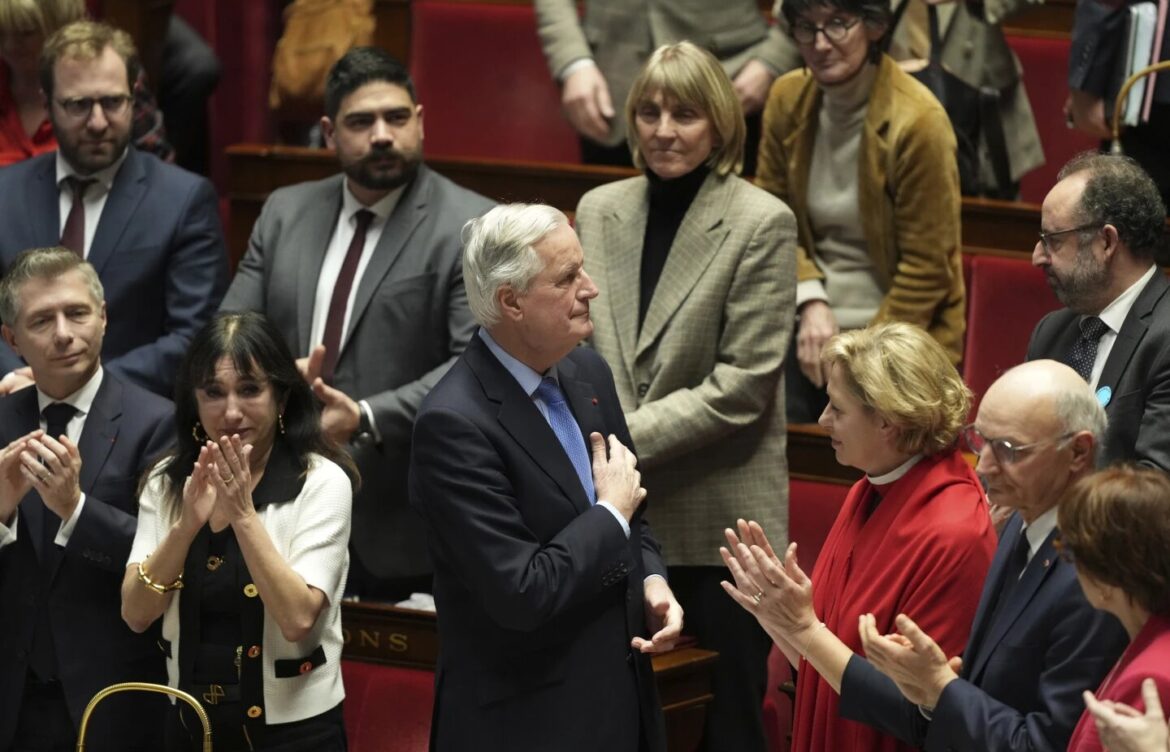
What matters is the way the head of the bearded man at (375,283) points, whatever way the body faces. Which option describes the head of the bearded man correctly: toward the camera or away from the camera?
toward the camera

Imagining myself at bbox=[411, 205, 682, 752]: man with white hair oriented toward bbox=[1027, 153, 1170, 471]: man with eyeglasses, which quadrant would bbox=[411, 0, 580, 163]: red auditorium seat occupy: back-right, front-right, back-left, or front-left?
front-left

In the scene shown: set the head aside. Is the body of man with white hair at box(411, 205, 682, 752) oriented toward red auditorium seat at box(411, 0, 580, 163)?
no

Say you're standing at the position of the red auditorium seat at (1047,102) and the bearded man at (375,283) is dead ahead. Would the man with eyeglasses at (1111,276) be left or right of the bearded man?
left

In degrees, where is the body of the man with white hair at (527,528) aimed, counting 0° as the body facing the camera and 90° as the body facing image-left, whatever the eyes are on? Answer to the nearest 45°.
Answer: approximately 315°

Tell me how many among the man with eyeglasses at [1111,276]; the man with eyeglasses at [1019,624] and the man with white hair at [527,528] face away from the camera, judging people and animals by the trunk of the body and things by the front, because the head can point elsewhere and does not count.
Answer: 0

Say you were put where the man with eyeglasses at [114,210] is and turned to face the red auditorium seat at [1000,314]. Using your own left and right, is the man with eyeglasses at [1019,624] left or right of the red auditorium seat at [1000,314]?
right

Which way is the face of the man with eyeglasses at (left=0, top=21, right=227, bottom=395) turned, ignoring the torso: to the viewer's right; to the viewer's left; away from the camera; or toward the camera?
toward the camera

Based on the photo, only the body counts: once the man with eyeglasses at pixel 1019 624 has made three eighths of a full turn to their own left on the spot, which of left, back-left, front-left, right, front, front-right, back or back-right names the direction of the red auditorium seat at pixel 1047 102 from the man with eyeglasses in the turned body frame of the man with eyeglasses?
left

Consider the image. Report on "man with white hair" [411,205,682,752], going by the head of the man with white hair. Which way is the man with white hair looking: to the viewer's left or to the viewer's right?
to the viewer's right

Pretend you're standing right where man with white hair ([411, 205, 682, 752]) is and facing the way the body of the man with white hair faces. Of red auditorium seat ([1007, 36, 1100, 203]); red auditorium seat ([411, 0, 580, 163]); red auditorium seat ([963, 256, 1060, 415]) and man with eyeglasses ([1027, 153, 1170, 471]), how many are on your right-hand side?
0

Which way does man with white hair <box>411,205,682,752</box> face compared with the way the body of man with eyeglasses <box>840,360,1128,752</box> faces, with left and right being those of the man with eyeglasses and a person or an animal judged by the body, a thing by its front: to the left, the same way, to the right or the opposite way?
to the left

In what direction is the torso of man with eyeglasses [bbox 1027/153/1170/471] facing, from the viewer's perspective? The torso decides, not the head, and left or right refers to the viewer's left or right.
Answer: facing the viewer and to the left of the viewer

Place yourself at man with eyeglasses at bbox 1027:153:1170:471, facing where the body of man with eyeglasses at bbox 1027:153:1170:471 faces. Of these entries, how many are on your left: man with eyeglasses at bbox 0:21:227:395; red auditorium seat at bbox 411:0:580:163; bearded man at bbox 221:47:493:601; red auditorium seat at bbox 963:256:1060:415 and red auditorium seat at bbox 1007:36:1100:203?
0

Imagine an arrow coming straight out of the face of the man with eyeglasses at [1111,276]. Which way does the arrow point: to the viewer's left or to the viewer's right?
to the viewer's left

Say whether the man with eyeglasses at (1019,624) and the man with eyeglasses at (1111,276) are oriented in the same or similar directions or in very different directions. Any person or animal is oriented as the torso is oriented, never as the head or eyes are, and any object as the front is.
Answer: same or similar directions

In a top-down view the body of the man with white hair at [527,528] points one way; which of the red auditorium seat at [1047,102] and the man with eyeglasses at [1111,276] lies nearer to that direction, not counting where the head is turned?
the man with eyeglasses

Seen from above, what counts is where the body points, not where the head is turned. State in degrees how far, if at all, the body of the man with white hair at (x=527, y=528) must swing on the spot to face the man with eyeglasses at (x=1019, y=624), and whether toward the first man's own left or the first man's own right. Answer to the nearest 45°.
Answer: approximately 45° to the first man's own left

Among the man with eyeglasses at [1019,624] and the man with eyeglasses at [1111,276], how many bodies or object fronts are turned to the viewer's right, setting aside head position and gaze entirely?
0
